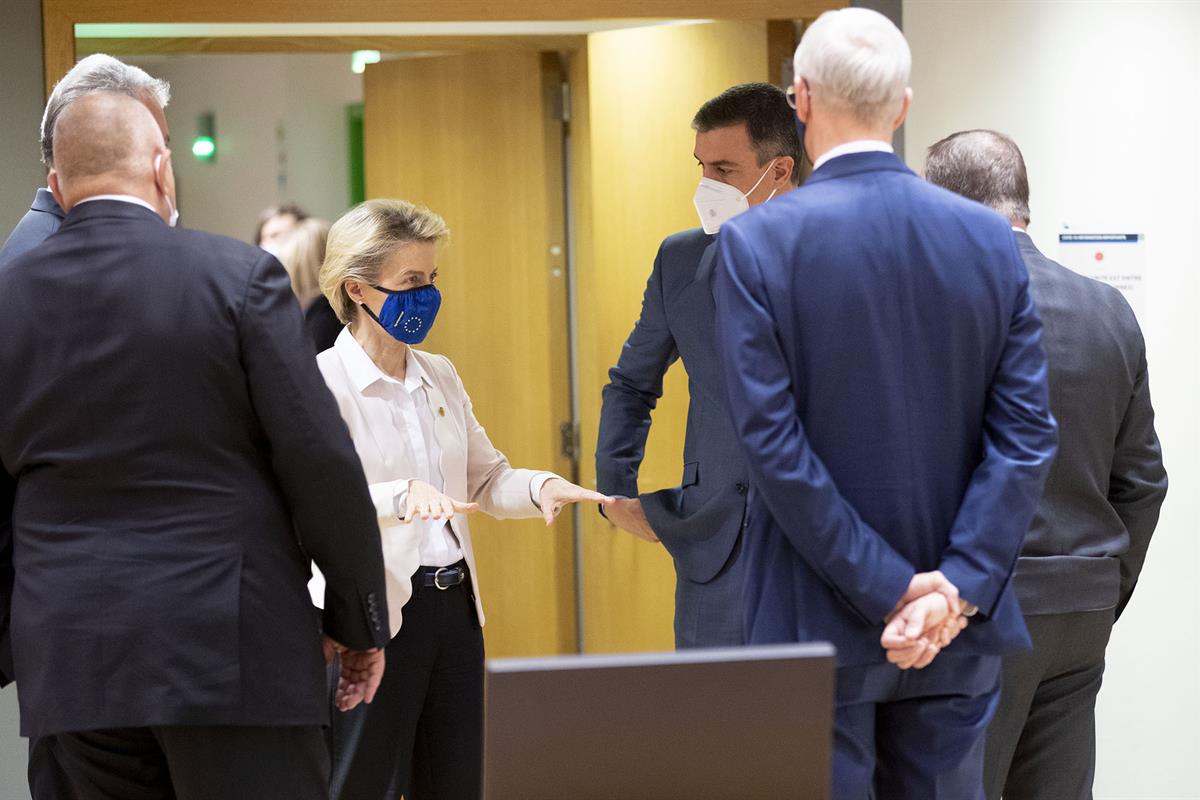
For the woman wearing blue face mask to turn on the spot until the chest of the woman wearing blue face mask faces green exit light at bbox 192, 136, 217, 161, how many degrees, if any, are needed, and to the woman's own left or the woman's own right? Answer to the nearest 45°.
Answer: approximately 135° to the woman's own left

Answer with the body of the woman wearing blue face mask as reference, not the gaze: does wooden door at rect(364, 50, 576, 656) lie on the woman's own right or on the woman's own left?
on the woman's own left

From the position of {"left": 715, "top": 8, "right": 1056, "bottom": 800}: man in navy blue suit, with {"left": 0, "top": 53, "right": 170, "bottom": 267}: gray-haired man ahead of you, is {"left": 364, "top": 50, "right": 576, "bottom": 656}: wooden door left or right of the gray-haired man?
right

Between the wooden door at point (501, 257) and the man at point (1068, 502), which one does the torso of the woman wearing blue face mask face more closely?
the man

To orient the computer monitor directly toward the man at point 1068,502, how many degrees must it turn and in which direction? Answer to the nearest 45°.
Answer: approximately 45° to its right

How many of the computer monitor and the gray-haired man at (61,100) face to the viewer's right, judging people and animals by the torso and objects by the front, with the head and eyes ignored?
1

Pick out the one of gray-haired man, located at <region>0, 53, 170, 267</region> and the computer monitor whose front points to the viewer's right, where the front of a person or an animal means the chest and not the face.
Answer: the gray-haired man

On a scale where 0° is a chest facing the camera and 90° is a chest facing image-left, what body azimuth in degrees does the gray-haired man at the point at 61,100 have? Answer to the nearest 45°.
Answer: approximately 270°

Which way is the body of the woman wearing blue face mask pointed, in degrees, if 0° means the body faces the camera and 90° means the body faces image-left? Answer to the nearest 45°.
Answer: approximately 315°

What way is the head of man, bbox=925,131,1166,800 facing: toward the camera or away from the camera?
away from the camera

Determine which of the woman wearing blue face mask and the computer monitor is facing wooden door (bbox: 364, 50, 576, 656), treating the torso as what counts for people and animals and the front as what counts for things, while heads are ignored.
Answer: the computer monitor

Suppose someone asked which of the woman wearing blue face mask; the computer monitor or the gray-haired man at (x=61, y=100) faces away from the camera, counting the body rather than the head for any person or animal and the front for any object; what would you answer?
the computer monitor

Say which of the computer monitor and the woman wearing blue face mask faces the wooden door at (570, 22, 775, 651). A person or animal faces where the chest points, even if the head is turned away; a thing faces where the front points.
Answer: the computer monitor

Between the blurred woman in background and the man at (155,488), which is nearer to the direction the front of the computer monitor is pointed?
the blurred woman in background

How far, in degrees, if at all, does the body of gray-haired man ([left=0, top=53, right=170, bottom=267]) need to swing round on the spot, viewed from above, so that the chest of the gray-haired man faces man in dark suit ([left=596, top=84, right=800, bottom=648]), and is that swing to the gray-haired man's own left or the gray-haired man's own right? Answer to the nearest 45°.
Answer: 0° — they already face them

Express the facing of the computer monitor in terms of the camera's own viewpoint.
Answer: facing away from the viewer

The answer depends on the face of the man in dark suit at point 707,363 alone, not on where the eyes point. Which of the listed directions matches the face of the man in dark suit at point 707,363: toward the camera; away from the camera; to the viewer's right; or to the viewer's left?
to the viewer's left
